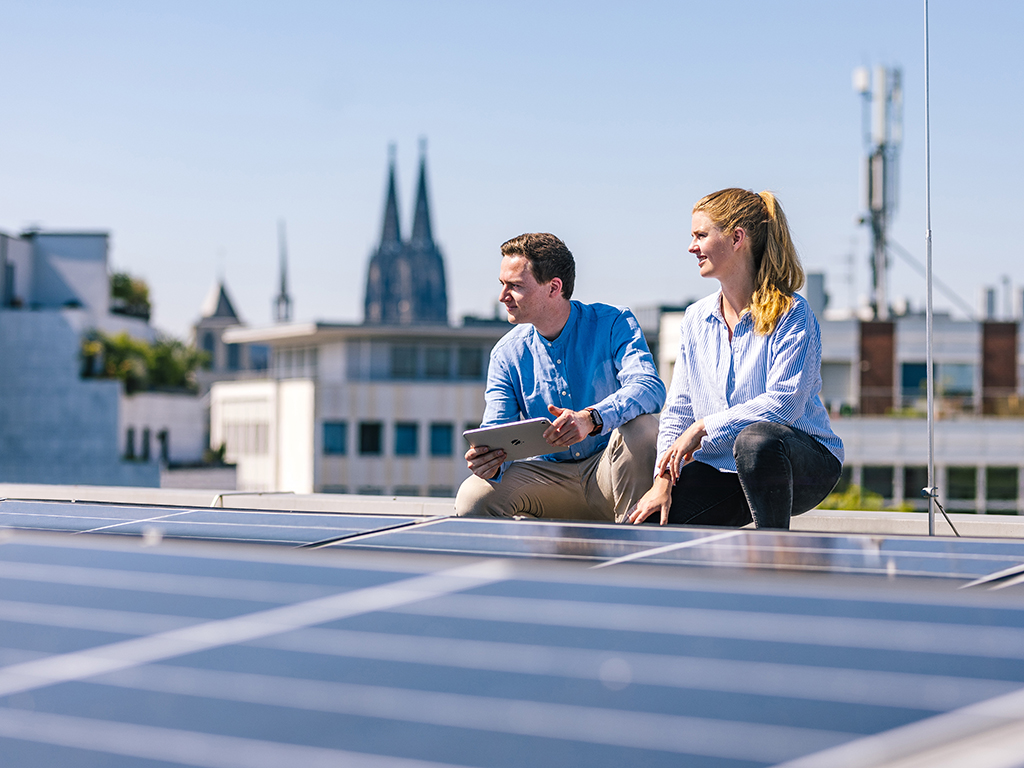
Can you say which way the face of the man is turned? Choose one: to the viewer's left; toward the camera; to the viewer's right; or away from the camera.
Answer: to the viewer's left

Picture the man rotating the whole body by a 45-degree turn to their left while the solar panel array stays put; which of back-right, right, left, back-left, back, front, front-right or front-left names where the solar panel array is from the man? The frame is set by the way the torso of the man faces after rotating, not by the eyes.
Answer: front

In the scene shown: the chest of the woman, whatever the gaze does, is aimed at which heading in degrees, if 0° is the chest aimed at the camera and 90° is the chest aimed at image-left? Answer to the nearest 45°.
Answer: approximately 45°

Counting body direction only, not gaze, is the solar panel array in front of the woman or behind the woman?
in front

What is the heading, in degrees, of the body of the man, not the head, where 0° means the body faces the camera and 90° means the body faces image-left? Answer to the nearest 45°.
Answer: approximately 45°

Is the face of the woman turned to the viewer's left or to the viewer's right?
to the viewer's left

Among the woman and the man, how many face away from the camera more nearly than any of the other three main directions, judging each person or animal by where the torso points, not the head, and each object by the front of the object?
0

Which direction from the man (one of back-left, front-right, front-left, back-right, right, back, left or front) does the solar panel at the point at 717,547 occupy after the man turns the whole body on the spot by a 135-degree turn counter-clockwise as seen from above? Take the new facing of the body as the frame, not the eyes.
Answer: right

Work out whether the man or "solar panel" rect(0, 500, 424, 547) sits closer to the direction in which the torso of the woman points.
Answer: the solar panel

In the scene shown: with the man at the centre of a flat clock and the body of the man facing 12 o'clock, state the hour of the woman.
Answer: The woman is roughly at 9 o'clock from the man.
